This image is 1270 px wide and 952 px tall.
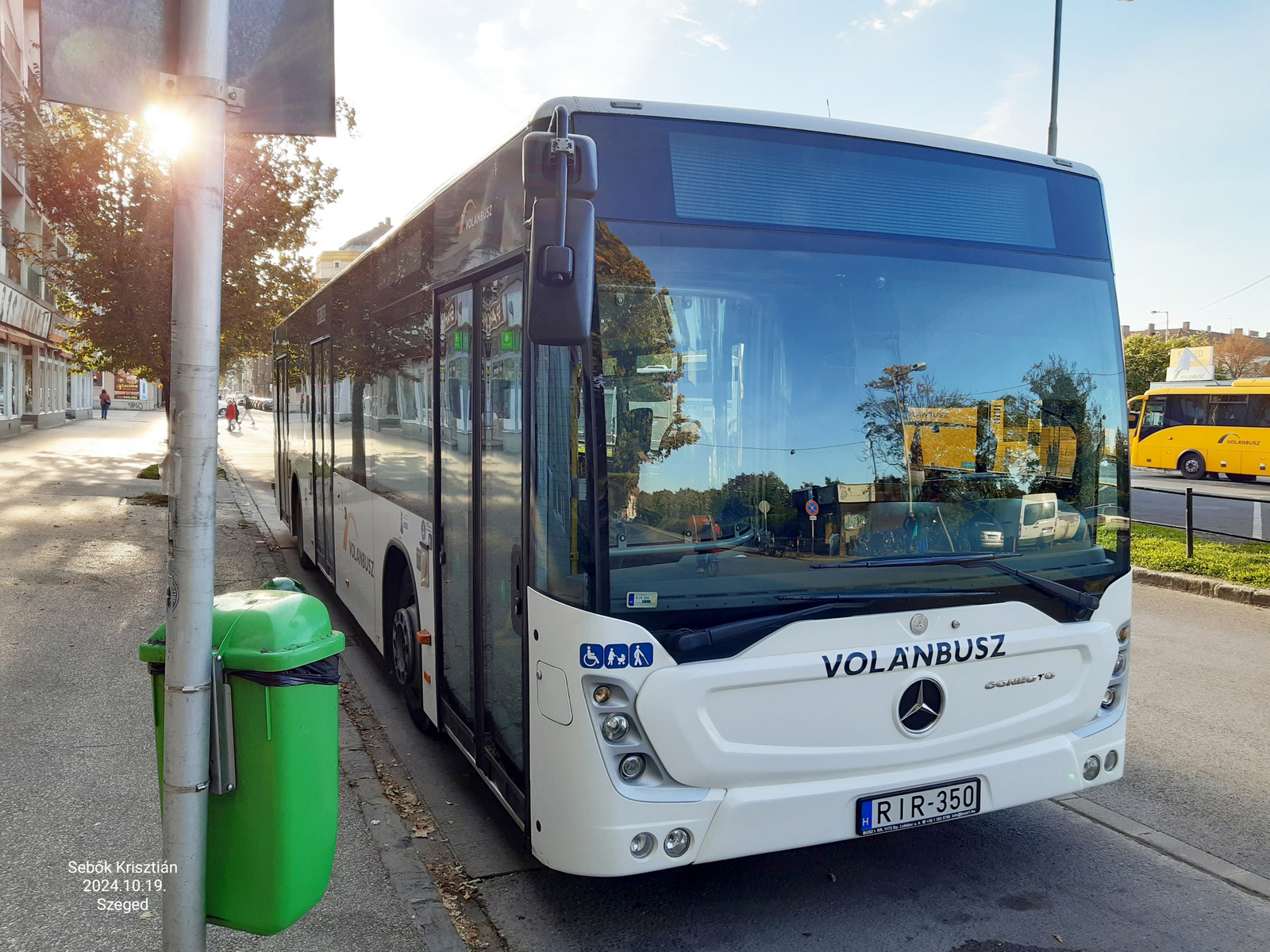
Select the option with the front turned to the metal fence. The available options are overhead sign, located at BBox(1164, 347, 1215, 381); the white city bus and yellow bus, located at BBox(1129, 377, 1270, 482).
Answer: the overhead sign

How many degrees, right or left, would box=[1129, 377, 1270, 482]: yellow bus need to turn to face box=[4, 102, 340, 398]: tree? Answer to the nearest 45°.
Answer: approximately 45° to its left

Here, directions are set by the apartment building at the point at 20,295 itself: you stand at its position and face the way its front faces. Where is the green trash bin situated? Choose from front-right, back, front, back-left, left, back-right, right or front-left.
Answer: right

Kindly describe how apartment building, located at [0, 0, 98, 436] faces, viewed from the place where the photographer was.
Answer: facing to the right of the viewer

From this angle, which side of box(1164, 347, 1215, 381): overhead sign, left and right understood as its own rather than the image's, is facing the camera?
front

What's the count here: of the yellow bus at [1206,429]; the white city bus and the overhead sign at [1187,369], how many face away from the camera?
0

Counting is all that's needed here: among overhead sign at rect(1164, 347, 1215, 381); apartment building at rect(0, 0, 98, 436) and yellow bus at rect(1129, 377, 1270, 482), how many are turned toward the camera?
1

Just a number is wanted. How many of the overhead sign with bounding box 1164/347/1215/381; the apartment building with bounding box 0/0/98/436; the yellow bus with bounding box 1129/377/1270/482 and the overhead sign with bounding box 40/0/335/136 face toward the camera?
1

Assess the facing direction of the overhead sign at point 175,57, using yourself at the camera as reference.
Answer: facing away from the viewer

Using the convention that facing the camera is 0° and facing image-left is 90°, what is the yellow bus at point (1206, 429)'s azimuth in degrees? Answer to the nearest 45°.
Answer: approximately 90°

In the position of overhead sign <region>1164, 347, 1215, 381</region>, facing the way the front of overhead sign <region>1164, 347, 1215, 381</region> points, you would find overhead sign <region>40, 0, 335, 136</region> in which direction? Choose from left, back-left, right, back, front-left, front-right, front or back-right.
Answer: front

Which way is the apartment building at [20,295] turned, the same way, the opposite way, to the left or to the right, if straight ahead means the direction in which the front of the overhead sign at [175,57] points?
to the right

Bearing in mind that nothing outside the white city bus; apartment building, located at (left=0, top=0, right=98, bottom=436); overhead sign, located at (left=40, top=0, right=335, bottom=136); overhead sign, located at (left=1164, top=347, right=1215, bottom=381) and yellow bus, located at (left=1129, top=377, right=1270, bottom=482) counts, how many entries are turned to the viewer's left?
1
